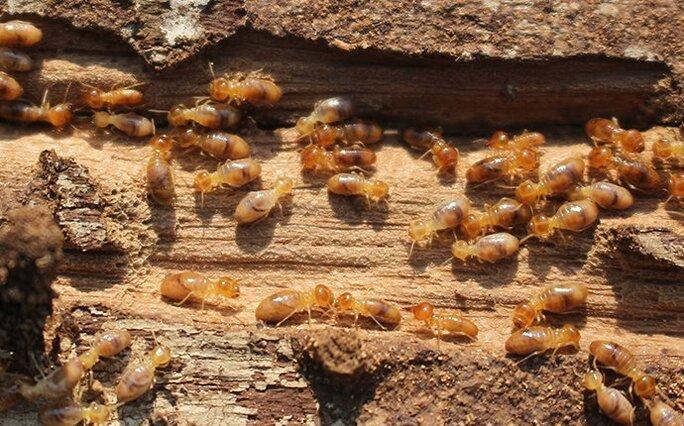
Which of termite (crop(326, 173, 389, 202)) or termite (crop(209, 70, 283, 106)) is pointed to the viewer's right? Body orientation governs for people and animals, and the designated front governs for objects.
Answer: termite (crop(326, 173, 389, 202))

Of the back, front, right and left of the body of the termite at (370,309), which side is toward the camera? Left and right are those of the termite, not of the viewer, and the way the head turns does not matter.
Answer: left

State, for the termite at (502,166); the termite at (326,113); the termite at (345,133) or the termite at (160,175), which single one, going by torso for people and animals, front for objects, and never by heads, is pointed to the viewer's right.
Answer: the termite at (502,166)

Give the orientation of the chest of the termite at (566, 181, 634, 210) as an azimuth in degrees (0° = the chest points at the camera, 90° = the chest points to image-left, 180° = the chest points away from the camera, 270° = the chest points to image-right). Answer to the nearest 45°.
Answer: approximately 90°

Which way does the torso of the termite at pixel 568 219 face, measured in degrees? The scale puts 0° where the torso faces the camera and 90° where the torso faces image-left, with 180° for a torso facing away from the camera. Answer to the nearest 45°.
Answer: approximately 90°

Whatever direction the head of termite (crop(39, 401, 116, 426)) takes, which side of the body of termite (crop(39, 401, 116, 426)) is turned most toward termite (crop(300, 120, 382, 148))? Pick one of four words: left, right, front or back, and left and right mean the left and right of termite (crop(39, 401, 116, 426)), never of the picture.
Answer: left

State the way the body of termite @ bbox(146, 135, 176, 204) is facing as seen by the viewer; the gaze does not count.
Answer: away from the camera

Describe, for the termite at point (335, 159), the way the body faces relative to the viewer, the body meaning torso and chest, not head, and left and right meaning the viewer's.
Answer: facing to the left of the viewer

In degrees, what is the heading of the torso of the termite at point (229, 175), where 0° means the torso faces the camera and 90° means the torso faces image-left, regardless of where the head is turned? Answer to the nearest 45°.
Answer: approximately 90°

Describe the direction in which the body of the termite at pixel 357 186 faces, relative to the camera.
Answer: to the viewer's right

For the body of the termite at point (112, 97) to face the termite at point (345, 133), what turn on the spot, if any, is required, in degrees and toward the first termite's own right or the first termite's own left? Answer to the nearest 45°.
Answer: approximately 180°

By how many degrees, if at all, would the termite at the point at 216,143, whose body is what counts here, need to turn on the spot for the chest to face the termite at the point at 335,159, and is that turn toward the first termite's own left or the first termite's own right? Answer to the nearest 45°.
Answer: approximately 180°

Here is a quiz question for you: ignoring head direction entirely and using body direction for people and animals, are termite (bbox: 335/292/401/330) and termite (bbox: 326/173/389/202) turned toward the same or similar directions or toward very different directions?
very different directions

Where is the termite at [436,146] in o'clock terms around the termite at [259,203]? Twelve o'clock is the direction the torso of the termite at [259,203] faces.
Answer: the termite at [436,146] is roughly at 1 o'clock from the termite at [259,203].

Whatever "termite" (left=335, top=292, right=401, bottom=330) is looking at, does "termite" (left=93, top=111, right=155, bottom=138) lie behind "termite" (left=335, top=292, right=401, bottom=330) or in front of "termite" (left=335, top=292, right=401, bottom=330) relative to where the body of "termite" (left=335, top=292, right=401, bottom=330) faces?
in front

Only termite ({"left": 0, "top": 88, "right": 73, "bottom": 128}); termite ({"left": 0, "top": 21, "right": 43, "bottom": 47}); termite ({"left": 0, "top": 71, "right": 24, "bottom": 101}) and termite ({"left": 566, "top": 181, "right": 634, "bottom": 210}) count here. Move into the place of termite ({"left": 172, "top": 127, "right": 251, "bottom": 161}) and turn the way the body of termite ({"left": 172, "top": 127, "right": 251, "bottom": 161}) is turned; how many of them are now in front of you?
3
